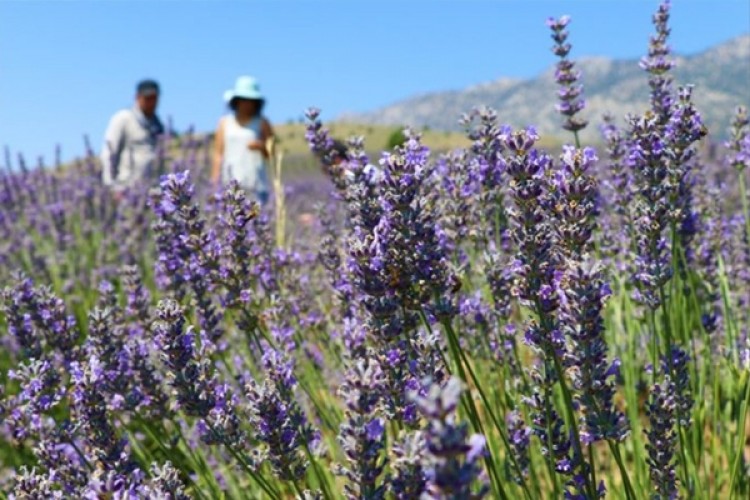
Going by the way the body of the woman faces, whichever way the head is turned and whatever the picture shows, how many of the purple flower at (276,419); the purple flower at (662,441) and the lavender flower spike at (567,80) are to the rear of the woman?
0

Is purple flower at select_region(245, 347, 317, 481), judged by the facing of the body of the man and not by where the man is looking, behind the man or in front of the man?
in front

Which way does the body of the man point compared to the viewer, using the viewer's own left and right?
facing the viewer and to the right of the viewer

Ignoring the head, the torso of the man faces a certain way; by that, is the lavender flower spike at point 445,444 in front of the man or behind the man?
in front

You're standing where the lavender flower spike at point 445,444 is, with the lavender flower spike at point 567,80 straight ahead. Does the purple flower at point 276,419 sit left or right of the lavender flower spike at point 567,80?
left

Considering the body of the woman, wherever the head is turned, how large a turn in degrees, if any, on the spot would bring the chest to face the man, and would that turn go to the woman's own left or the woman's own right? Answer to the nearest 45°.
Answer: approximately 135° to the woman's own right

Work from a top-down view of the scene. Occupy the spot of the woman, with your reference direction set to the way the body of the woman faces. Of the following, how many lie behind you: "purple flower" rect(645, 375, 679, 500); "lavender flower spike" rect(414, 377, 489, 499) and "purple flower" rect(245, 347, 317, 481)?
0

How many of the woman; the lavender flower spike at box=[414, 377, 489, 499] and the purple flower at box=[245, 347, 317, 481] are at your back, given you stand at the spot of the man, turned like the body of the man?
0

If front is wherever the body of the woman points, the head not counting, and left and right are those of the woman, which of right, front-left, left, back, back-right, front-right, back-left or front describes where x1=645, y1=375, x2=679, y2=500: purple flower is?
front-right

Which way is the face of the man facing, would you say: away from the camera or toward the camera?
toward the camera

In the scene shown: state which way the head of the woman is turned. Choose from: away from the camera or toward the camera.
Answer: toward the camera

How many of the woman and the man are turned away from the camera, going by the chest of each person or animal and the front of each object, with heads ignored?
0

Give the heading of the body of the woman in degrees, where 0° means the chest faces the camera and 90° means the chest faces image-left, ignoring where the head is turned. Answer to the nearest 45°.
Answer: approximately 315°

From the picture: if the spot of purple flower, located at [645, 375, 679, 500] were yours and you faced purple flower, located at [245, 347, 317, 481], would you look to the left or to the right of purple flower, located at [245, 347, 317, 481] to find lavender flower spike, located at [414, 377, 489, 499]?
left

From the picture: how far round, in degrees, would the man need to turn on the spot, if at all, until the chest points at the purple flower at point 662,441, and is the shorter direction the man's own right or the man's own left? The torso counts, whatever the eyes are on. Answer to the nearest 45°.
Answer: approximately 45° to the man's own right

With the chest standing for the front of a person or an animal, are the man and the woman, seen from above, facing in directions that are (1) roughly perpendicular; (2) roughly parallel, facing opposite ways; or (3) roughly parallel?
roughly parallel
